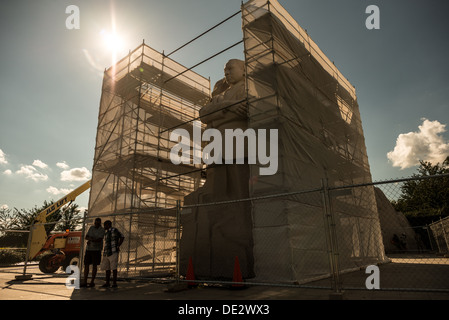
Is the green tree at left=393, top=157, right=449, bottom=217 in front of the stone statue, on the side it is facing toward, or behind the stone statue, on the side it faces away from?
behind

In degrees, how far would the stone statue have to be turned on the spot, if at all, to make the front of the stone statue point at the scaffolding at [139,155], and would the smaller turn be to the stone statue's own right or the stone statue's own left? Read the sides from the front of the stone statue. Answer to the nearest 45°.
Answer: approximately 90° to the stone statue's own right

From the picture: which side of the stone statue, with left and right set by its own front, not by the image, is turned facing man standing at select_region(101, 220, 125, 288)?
front

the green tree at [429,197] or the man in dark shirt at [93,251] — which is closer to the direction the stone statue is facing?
the man in dark shirt

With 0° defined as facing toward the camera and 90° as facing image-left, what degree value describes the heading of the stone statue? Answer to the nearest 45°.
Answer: approximately 45°

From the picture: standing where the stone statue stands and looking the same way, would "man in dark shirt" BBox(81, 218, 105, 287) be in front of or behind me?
in front

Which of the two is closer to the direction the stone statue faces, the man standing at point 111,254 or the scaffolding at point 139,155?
the man standing
